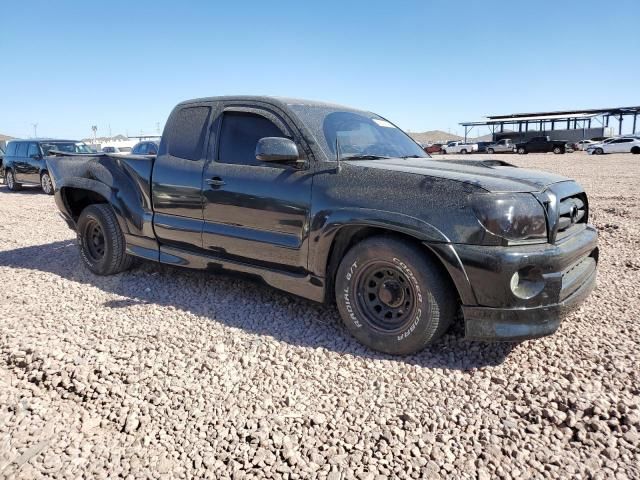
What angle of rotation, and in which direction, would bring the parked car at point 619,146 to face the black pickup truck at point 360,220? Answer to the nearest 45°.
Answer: approximately 90° to its left

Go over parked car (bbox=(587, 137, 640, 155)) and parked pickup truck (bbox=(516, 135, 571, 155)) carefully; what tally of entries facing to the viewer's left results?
2

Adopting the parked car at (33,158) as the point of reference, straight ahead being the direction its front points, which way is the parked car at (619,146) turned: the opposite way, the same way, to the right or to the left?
the opposite way

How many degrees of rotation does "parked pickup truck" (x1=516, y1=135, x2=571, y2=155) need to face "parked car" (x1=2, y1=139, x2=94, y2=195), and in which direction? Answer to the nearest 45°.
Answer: approximately 90° to its left

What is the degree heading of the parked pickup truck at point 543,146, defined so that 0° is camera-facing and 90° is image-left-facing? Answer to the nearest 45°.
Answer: approximately 90°

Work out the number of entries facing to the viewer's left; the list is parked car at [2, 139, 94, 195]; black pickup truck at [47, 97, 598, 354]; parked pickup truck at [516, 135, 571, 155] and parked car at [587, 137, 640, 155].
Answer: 2

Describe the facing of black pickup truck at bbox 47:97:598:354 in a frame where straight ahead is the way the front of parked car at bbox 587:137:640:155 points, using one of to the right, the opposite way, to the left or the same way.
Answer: the opposite way

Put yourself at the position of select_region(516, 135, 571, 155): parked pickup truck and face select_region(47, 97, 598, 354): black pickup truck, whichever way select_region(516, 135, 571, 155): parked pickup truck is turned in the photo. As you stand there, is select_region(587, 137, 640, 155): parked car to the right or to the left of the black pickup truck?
left

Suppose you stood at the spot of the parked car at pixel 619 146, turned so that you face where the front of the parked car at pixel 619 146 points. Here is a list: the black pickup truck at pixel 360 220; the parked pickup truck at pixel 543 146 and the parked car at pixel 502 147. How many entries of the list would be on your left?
1

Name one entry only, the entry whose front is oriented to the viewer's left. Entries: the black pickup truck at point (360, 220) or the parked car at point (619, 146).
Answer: the parked car

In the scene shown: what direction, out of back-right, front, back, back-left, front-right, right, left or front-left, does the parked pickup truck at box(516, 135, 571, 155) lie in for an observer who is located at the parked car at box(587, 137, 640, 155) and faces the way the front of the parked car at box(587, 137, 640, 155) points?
front-right

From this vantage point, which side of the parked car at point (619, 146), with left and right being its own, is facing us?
left
